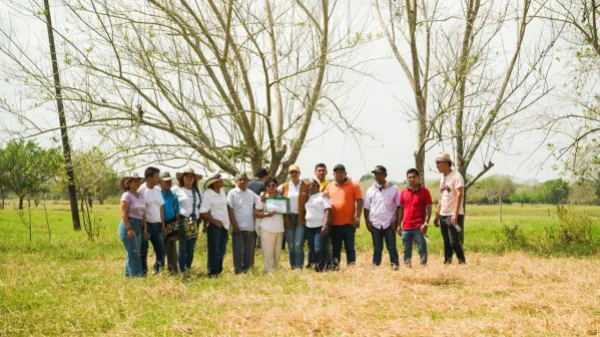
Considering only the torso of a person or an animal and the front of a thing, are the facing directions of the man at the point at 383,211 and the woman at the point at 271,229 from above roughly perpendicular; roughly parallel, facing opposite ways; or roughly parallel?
roughly parallel

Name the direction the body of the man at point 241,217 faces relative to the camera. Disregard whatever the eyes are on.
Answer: toward the camera

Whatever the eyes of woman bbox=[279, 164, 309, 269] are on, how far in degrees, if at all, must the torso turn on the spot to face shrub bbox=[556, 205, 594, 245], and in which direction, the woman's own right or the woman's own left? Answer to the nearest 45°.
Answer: approximately 135° to the woman's own left

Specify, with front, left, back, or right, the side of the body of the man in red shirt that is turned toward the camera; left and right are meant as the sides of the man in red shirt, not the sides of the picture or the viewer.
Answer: front

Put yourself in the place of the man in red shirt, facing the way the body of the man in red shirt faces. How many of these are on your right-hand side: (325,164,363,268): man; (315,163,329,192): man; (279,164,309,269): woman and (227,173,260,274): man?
4

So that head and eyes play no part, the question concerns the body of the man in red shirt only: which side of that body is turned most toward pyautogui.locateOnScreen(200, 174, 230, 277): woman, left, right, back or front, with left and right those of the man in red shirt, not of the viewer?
right

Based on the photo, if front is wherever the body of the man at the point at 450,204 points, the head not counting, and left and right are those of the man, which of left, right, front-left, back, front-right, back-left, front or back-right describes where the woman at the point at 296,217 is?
front-right

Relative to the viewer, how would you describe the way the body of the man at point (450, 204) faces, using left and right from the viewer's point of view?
facing the viewer and to the left of the viewer

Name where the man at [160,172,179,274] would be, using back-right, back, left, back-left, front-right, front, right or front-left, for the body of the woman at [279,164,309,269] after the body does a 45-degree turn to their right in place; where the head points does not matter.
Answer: front-right

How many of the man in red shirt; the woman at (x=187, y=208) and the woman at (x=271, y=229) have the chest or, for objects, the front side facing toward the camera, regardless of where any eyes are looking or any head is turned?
3

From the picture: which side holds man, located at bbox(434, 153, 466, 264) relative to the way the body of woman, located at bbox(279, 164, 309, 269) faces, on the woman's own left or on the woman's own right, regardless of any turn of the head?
on the woman's own left

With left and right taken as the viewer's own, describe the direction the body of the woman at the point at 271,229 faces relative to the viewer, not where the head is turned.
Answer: facing the viewer

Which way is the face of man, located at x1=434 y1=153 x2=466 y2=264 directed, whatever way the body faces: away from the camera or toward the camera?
toward the camera

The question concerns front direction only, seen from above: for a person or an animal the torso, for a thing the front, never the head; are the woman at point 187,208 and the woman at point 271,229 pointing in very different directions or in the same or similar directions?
same or similar directions

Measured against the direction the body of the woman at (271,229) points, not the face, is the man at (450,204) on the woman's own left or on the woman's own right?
on the woman's own left

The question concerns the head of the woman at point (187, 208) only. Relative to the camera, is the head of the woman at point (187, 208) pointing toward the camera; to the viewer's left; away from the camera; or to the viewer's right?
toward the camera
